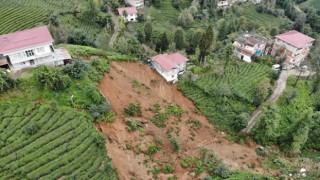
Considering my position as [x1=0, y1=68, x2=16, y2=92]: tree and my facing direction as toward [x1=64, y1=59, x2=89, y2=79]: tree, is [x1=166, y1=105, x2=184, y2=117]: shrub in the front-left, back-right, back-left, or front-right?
front-right

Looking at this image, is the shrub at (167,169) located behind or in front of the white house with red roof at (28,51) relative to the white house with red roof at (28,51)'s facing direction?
in front

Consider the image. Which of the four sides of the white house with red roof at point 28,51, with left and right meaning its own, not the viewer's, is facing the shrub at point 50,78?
front

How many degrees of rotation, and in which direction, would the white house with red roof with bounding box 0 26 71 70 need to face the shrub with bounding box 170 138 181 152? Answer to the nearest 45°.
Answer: approximately 45° to its left

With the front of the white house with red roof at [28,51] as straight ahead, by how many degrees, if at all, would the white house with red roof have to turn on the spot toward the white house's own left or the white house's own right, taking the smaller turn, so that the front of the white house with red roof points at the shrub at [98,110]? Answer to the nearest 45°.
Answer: approximately 45° to the white house's own left

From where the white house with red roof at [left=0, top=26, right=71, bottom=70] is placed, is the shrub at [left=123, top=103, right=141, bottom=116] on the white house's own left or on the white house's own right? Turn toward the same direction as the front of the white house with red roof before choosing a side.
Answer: on the white house's own left

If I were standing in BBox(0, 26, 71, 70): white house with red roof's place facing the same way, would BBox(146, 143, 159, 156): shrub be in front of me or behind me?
in front

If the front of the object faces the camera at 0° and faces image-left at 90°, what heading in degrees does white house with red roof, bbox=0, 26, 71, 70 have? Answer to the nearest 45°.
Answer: approximately 0°

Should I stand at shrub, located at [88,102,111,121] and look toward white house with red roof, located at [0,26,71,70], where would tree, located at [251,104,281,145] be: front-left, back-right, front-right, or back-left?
back-right

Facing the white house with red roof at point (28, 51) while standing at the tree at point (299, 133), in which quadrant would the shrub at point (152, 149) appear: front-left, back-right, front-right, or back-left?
front-left

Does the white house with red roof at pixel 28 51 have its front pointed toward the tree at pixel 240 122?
no

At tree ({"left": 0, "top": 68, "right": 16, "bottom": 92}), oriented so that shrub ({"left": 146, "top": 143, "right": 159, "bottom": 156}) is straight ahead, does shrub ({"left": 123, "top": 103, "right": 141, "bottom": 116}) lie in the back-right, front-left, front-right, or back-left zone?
front-left

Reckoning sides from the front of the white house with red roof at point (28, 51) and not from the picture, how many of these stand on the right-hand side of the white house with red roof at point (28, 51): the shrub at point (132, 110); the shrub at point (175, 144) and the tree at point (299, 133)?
0

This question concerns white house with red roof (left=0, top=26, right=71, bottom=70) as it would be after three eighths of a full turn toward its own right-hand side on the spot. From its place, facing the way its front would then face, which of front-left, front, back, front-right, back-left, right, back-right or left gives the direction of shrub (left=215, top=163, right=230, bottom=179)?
back

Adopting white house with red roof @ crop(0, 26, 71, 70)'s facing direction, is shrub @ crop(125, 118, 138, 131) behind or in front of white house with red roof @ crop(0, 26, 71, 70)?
in front

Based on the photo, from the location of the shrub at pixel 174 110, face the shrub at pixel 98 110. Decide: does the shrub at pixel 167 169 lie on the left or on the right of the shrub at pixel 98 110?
left

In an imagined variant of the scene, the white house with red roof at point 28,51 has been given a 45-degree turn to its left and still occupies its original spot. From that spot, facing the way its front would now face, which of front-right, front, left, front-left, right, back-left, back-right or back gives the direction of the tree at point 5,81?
right

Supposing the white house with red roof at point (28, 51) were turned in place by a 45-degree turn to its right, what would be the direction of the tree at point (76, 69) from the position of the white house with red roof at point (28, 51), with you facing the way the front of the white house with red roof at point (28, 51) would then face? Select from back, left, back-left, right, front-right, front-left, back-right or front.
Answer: left
